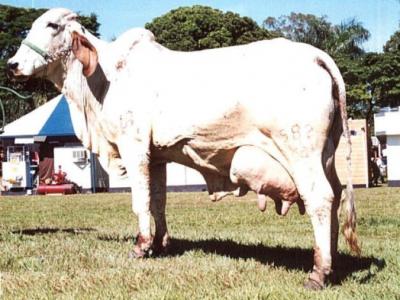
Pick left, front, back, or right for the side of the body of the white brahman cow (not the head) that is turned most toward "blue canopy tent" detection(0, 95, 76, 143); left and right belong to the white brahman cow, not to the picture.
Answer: right

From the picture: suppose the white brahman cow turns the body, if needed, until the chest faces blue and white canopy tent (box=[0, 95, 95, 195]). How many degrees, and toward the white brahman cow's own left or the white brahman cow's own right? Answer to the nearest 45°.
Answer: approximately 90° to the white brahman cow's own right

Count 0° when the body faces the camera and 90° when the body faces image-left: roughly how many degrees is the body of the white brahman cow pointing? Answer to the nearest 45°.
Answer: approximately 90°
